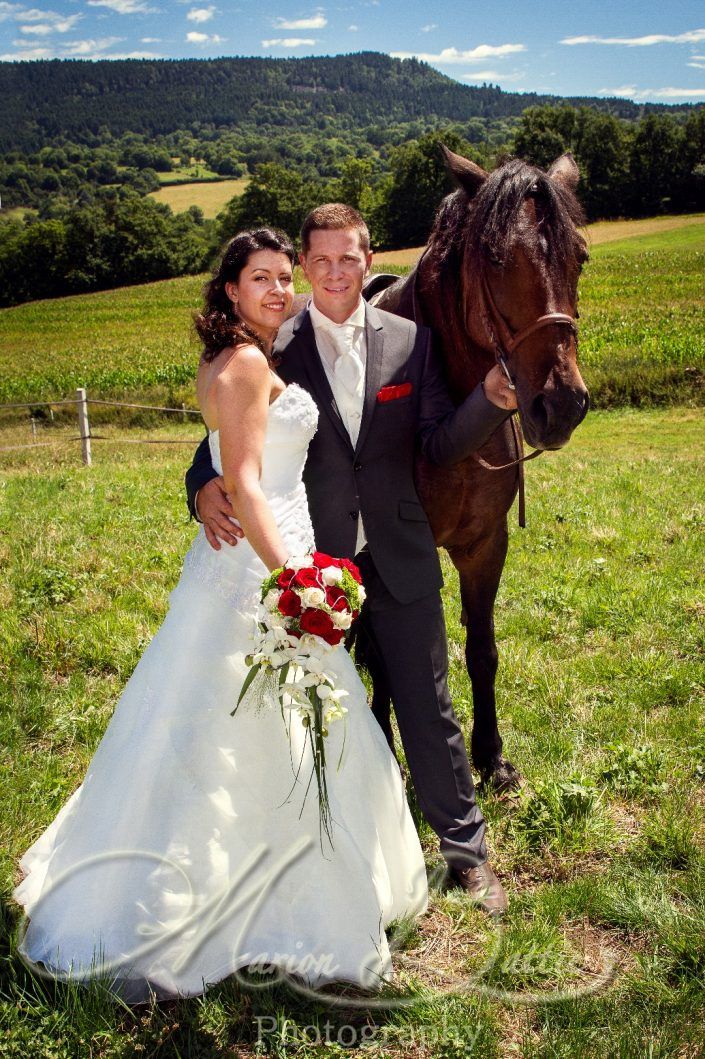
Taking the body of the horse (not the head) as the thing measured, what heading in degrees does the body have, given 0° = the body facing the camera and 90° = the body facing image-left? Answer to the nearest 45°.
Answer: approximately 315°

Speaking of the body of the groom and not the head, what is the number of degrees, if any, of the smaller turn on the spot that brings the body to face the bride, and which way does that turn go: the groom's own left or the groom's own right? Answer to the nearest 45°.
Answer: approximately 45° to the groom's own right

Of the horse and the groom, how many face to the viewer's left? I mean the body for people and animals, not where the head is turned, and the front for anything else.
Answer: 0
